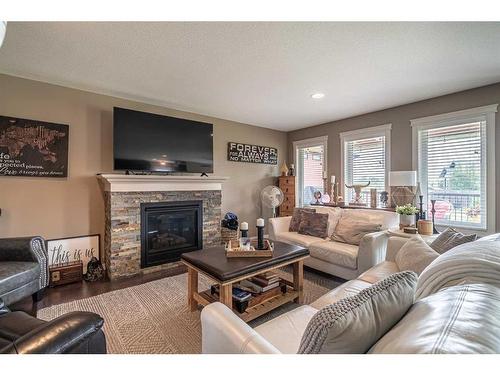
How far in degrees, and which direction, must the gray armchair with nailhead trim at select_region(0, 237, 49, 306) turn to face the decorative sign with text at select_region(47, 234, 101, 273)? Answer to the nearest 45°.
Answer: approximately 90° to its left

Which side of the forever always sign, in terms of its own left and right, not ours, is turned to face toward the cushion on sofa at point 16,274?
right

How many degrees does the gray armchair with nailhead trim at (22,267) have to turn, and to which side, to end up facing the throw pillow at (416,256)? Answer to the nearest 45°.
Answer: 0° — it already faces it

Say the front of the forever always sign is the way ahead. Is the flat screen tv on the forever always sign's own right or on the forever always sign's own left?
on the forever always sign's own right

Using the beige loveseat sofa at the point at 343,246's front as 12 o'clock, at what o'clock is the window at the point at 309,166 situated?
The window is roughly at 4 o'clock from the beige loveseat sofa.

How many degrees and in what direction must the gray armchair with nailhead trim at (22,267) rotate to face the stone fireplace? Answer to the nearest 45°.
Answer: approximately 45° to its left

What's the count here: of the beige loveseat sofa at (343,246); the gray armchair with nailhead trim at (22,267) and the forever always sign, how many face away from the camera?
0

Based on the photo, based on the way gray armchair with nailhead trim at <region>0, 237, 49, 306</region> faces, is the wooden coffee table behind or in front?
in front

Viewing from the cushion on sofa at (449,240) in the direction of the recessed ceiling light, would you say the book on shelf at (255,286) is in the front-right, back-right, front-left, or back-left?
front-left

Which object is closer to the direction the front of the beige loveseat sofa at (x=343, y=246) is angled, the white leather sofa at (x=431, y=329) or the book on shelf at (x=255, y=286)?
the book on shelf

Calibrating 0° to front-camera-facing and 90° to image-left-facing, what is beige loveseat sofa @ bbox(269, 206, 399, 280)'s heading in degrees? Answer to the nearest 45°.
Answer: approximately 45°

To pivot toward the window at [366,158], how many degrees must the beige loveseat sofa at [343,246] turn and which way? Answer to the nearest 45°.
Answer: approximately 135° to its right

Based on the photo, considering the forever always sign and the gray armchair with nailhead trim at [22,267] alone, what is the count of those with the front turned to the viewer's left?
0

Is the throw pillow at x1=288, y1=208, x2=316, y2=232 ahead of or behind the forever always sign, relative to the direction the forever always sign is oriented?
ahead

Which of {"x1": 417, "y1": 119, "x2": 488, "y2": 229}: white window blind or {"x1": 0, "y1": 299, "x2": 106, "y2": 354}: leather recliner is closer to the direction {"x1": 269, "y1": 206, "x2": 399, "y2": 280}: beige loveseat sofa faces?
the leather recliner

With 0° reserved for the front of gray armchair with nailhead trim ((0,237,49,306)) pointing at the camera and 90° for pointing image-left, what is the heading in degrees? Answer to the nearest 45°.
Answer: approximately 315°

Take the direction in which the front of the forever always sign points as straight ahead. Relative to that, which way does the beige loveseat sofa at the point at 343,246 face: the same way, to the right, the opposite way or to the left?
to the right
